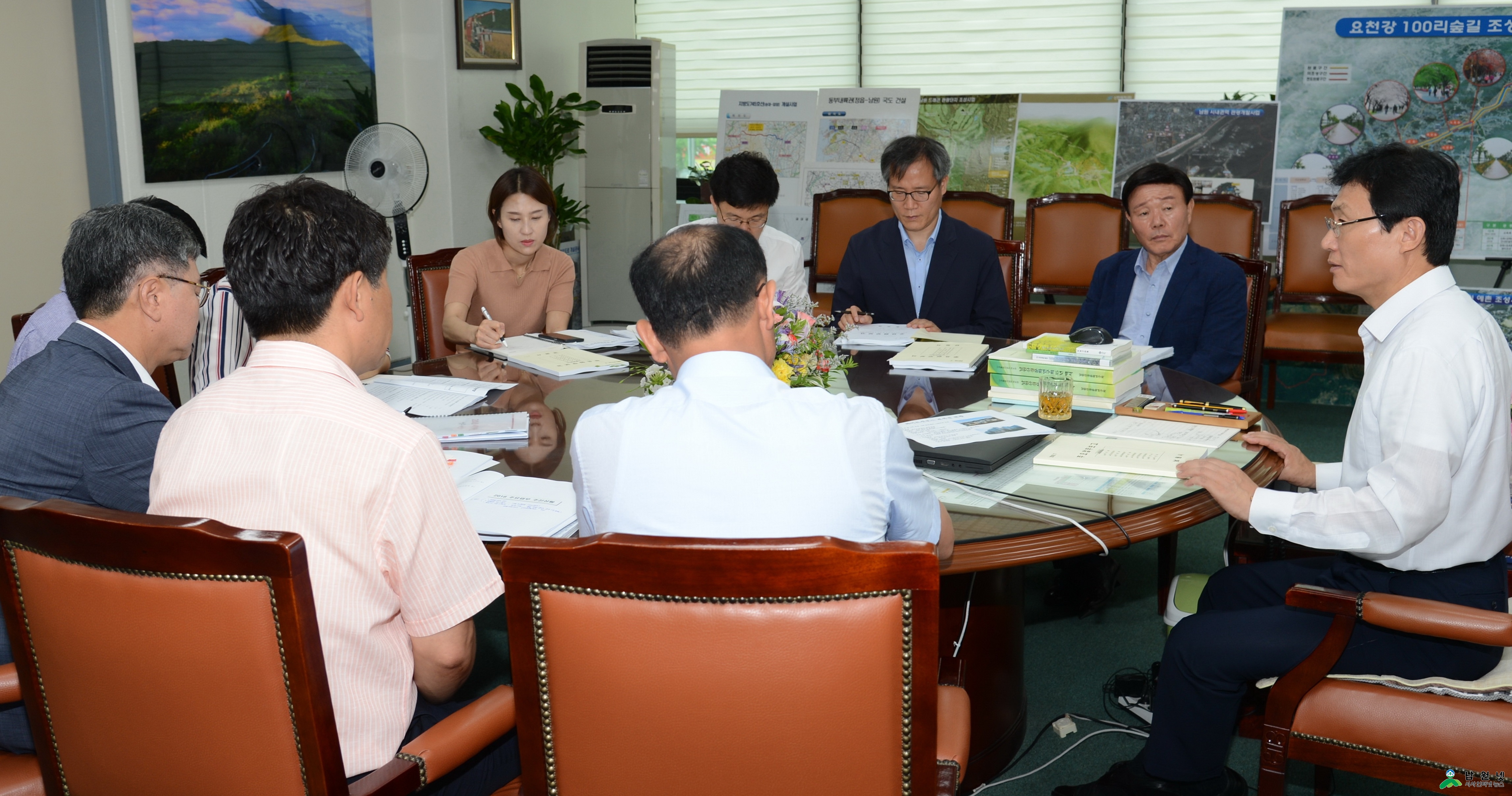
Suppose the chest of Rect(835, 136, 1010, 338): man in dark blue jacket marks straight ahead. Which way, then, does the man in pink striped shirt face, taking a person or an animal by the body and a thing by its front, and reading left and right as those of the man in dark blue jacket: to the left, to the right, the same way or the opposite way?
the opposite way

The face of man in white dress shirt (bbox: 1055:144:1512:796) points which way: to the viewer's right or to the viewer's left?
to the viewer's left

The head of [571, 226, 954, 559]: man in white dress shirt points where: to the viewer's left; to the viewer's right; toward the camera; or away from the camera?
away from the camera

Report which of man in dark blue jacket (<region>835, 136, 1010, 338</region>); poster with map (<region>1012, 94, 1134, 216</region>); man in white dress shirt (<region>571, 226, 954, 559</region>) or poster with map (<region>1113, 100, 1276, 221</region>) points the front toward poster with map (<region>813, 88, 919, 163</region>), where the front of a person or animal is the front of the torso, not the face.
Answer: the man in white dress shirt

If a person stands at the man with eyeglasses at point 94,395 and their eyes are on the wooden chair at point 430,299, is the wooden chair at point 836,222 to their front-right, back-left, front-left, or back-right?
front-right

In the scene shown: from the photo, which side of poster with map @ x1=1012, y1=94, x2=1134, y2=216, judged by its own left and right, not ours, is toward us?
front

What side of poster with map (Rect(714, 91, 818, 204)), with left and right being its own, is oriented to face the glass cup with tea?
front

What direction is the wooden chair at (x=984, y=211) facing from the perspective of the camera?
toward the camera

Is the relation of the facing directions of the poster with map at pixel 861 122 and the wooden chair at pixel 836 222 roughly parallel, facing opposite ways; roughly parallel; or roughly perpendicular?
roughly parallel

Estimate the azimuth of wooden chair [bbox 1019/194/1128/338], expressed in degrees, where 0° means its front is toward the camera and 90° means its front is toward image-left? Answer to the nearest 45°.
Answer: approximately 0°

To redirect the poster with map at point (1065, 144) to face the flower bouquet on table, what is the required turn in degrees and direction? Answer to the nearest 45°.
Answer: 0° — it already faces it

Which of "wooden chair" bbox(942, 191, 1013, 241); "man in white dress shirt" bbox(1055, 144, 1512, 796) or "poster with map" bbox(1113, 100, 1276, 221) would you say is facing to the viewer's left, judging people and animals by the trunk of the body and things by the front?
the man in white dress shirt

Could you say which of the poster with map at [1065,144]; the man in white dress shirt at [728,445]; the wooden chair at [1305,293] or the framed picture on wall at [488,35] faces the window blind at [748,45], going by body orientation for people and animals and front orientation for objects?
the man in white dress shirt

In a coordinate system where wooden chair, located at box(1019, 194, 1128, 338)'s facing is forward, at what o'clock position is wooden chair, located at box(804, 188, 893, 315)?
wooden chair, located at box(804, 188, 893, 315) is roughly at 3 o'clock from wooden chair, located at box(1019, 194, 1128, 338).

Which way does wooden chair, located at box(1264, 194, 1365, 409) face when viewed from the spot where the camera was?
facing the viewer
